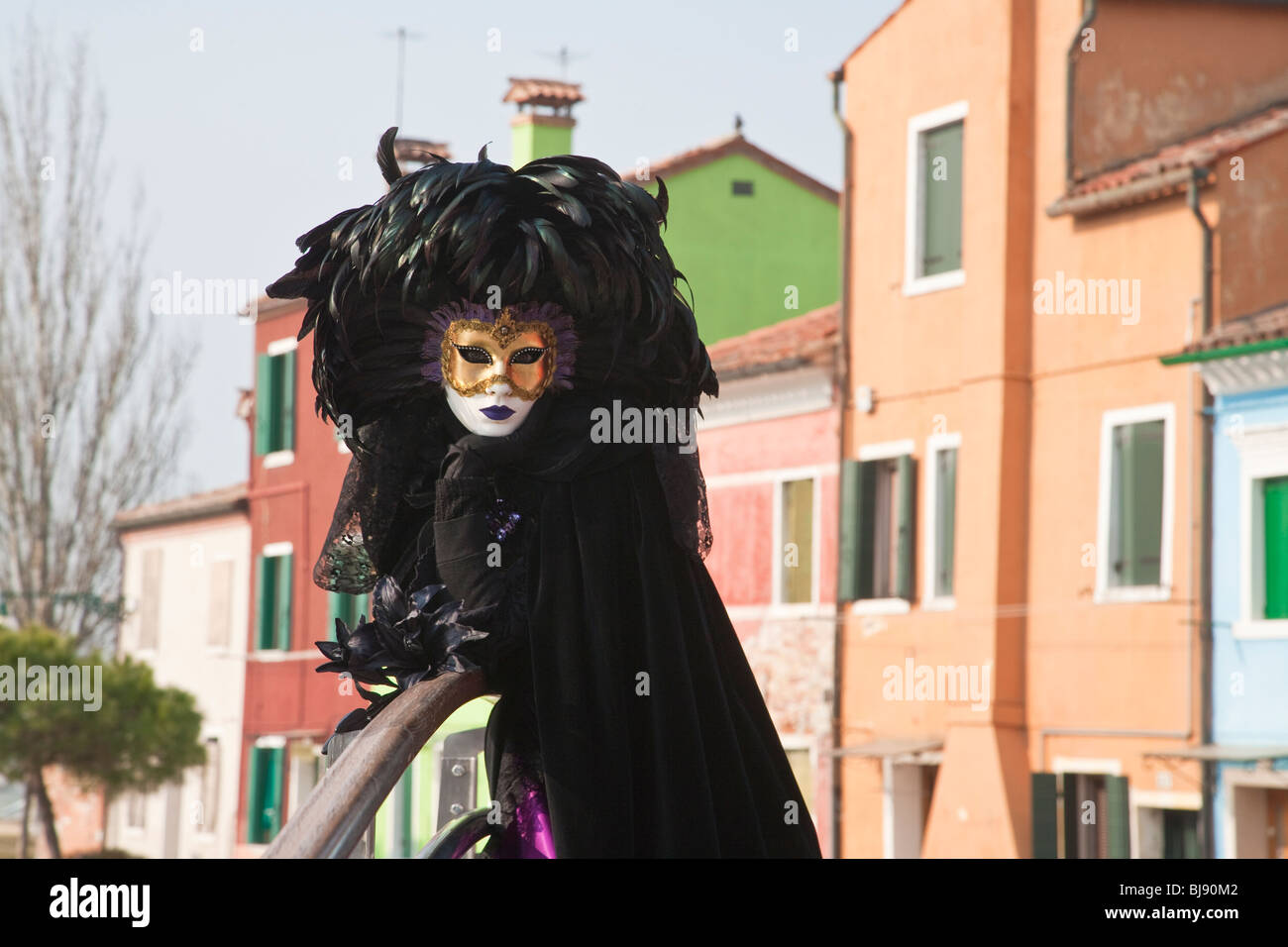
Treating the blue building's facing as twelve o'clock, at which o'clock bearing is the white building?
The white building is roughly at 4 o'clock from the blue building.

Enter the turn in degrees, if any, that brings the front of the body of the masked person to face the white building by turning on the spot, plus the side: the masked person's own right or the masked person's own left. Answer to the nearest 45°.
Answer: approximately 135° to the masked person's own right

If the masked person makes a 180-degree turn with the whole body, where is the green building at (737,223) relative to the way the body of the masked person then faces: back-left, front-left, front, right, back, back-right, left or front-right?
front-left

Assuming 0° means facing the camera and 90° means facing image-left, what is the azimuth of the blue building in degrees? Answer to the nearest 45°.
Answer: approximately 0°

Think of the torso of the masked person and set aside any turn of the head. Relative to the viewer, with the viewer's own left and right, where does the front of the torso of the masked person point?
facing the viewer and to the left of the viewer

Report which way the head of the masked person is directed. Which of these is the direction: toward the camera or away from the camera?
toward the camera

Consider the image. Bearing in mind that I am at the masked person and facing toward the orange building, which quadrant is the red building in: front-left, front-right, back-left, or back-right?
front-left

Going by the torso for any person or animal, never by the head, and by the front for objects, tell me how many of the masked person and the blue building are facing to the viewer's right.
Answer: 0

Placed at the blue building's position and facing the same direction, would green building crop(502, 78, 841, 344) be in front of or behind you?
behind

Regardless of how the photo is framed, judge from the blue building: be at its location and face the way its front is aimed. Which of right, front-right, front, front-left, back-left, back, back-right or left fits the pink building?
back-right

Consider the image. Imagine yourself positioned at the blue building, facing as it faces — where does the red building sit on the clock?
The red building is roughly at 4 o'clock from the blue building.
